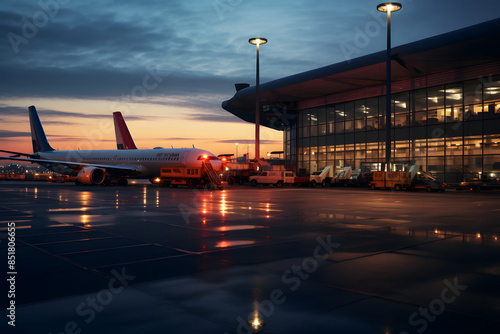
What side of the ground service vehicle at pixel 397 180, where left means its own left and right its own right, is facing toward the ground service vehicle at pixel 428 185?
back

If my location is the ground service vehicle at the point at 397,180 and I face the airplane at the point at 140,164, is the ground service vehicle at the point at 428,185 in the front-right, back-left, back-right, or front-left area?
back-left

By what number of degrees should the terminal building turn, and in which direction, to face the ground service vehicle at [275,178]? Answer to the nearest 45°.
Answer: approximately 45° to its right

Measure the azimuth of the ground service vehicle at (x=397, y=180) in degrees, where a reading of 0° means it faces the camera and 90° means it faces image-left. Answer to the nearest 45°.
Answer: approximately 90°

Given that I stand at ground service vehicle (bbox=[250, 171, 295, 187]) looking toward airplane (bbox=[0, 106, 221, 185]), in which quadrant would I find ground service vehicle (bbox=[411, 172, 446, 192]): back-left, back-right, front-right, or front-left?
back-left

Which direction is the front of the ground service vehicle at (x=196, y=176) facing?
to the viewer's right
